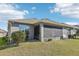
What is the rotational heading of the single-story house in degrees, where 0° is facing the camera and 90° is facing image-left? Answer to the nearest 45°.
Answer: approximately 315°
